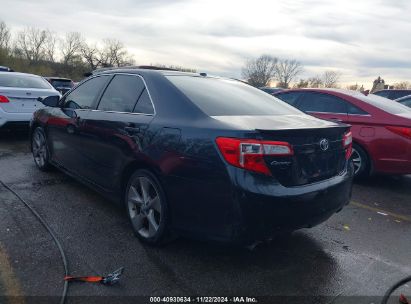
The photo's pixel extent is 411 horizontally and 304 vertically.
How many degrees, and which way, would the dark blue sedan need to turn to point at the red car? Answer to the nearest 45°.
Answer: approximately 90° to its right

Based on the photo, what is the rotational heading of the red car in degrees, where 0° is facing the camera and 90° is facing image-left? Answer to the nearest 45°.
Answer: approximately 135°

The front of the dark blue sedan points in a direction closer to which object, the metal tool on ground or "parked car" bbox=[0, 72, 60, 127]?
the parked car

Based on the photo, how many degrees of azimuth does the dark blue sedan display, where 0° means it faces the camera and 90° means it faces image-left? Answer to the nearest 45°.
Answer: approximately 135°

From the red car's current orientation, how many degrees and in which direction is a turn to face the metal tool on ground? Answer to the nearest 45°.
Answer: approximately 90° to its left

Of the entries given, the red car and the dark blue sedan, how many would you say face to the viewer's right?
0

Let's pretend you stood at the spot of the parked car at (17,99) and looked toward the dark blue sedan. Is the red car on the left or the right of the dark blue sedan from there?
left
